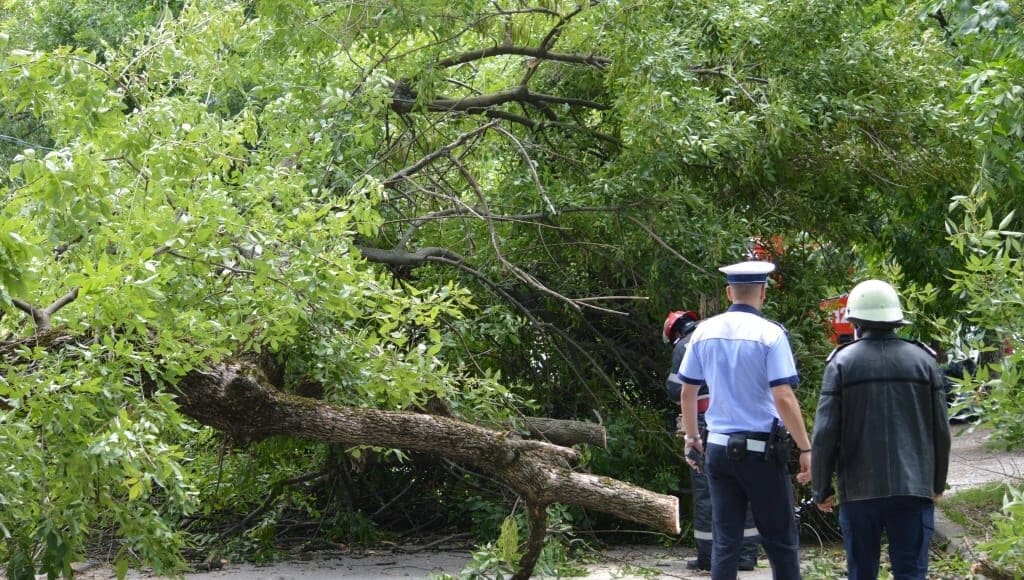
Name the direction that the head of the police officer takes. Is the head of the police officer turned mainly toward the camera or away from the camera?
away from the camera

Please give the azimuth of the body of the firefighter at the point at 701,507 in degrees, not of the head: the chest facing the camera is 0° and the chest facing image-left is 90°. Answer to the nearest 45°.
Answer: approximately 90°

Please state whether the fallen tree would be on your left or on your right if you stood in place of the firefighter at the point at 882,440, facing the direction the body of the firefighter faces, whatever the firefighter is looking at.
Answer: on your left

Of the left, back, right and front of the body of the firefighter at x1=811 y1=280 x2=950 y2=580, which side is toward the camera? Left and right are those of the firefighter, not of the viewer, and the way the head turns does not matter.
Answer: back

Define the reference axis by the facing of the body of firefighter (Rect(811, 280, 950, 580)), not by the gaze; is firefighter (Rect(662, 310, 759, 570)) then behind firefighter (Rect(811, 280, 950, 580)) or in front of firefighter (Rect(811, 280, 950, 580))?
in front

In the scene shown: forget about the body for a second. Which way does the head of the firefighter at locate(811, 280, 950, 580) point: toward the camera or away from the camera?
away from the camera

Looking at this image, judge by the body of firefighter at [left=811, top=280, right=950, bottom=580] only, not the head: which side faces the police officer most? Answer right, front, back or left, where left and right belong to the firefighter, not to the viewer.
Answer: left

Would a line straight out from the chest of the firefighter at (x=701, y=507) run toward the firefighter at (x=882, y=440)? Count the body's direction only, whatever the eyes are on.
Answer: no

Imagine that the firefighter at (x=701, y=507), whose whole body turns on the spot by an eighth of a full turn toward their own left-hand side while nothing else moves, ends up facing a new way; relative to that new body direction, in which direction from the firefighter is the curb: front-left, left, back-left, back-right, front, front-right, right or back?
back
